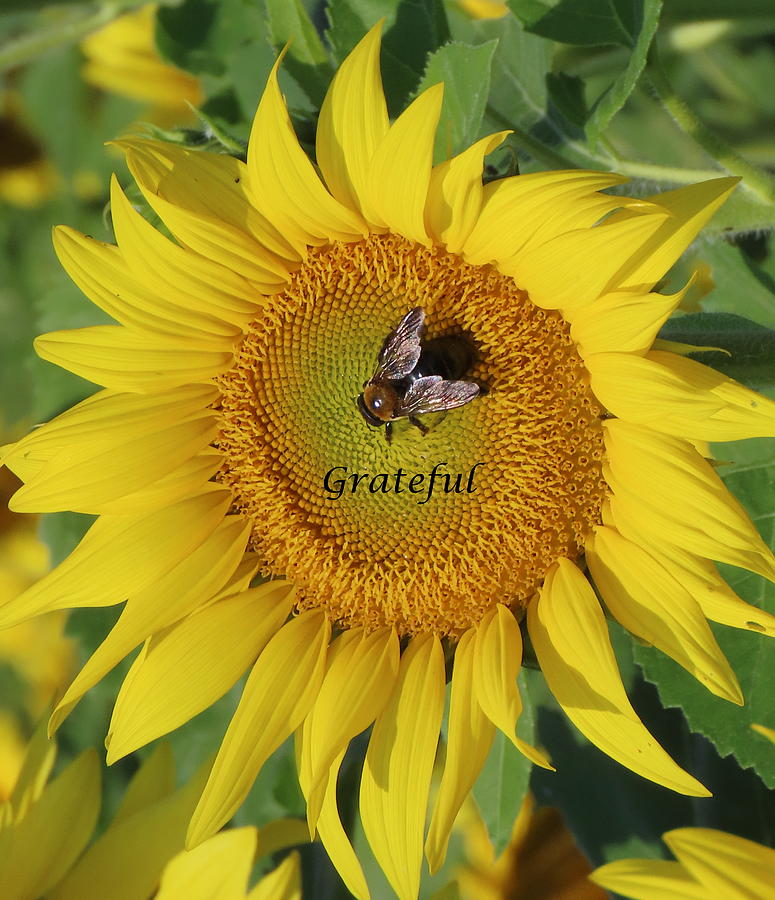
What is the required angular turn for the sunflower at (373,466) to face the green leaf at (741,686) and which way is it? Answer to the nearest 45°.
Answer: approximately 90° to its left

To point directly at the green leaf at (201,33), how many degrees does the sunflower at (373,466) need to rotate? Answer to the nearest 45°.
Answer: approximately 135° to its right

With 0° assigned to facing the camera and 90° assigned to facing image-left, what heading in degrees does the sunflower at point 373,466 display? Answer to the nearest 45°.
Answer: approximately 0°

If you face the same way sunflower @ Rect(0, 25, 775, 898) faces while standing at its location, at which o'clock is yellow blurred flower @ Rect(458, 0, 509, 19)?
The yellow blurred flower is roughly at 6 o'clock from the sunflower.

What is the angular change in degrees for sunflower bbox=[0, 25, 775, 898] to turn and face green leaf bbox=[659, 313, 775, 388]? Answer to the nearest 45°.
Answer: approximately 90° to its left

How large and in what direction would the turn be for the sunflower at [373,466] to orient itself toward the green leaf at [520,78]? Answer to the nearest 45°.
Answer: approximately 180°
